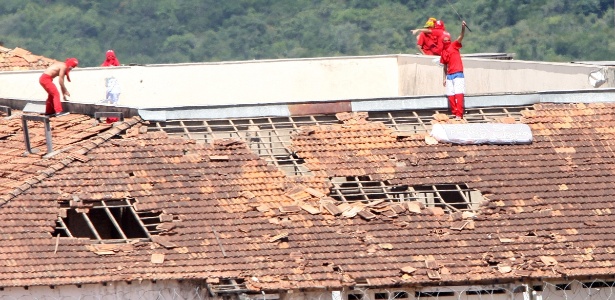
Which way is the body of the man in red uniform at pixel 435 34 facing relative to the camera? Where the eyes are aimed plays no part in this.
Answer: to the viewer's left

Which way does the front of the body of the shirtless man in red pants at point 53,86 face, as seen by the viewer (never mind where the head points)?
to the viewer's right

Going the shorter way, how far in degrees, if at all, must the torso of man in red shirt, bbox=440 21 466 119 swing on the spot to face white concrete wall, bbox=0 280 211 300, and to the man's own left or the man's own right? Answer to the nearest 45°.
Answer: approximately 45° to the man's own right

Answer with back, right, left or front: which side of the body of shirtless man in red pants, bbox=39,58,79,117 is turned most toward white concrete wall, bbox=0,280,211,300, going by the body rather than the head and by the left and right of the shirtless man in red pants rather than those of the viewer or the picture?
right

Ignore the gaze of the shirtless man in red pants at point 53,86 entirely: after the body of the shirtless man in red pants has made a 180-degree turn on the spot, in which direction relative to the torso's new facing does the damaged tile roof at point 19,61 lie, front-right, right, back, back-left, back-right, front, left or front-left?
right
